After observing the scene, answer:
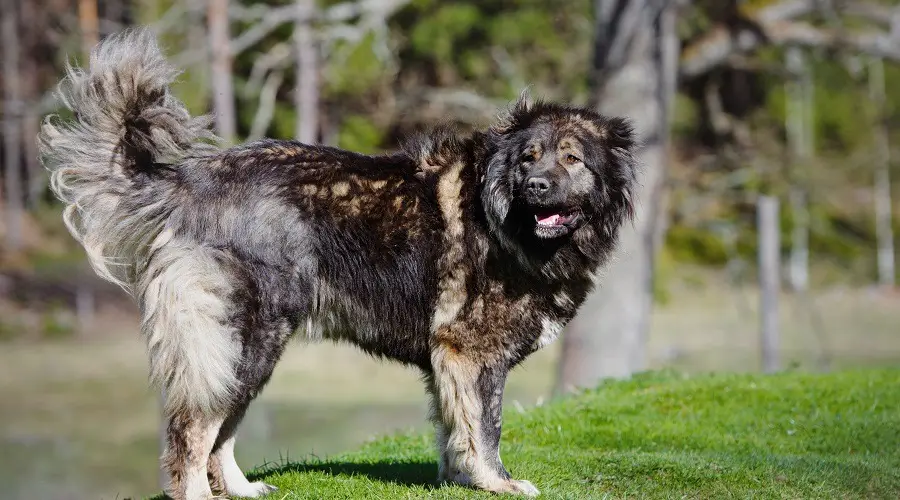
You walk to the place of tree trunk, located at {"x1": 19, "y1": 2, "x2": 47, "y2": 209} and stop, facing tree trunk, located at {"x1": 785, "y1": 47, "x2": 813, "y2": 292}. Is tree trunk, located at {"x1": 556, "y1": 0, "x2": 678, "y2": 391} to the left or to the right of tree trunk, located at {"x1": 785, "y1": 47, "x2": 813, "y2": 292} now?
right

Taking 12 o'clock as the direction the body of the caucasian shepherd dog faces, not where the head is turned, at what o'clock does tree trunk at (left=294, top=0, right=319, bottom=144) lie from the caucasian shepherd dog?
The tree trunk is roughly at 9 o'clock from the caucasian shepherd dog.

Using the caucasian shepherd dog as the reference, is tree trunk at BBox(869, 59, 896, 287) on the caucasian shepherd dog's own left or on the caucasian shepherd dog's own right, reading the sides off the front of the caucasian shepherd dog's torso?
on the caucasian shepherd dog's own left

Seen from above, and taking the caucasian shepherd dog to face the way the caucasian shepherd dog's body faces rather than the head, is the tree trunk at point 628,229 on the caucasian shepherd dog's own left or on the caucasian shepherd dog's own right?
on the caucasian shepherd dog's own left

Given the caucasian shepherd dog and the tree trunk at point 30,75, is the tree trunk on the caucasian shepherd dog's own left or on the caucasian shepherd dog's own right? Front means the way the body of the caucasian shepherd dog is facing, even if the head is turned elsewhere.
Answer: on the caucasian shepherd dog's own left

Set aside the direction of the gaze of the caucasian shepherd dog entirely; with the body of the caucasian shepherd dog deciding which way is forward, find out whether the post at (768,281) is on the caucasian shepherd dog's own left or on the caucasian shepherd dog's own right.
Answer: on the caucasian shepherd dog's own left

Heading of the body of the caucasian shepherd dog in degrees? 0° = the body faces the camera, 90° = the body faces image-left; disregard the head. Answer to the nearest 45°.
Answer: approximately 270°

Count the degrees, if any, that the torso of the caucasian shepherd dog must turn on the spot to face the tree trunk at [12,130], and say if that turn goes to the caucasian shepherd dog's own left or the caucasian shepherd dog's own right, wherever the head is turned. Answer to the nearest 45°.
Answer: approximately 90° to the caucasian shepherd dog's own left
